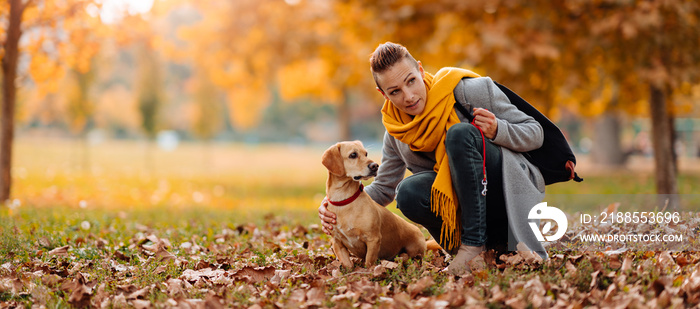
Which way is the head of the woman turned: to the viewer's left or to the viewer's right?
to the viewer's left

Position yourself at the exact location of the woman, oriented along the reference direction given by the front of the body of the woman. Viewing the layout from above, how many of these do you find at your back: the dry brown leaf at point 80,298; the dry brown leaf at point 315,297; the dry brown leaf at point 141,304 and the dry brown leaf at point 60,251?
0

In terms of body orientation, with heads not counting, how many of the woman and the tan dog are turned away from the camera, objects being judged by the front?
0

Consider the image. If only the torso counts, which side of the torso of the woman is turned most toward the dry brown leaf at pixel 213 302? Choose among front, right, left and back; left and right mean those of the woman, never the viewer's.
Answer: front

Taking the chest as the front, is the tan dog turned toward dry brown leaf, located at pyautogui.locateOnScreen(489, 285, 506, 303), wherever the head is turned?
no

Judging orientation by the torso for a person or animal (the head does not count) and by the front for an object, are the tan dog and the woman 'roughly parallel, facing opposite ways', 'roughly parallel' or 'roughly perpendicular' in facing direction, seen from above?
roughly parallel

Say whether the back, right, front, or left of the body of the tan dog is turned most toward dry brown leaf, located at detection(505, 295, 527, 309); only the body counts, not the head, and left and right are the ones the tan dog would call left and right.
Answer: left

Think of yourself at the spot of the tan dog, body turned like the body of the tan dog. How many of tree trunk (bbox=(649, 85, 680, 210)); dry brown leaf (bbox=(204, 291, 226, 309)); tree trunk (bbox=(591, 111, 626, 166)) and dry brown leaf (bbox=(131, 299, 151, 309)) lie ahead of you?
2

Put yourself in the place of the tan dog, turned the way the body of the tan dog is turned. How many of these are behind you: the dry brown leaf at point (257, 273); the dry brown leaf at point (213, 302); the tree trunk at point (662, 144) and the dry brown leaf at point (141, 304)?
1

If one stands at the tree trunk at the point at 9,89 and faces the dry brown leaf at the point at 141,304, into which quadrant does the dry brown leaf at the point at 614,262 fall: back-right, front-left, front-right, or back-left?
front-left

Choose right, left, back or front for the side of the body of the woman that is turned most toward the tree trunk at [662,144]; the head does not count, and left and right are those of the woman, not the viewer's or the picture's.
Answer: back

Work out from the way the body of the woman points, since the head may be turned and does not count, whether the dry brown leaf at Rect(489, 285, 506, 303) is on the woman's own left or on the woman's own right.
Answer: on the woman's own left

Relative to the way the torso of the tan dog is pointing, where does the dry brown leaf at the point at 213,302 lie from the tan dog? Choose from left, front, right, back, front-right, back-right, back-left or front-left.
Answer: front

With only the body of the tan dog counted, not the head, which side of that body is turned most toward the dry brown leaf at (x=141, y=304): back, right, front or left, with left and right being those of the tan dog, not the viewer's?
front

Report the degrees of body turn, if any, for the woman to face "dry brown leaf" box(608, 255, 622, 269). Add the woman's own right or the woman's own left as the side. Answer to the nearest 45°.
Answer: approximately 135° to the woman's own left

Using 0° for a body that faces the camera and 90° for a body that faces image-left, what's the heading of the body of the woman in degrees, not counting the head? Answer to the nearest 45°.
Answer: approximately 45°

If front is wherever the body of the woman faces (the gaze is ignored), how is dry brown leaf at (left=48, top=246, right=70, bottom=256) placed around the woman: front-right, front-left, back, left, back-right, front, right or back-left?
front-right

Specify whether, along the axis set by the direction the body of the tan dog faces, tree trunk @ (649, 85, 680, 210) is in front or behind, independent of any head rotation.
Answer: behind

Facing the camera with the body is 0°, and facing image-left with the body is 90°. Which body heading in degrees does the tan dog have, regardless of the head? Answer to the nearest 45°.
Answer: approximately 45°
